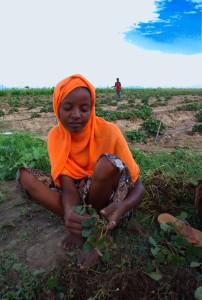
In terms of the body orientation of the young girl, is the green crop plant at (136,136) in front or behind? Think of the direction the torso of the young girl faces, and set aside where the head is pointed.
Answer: behind

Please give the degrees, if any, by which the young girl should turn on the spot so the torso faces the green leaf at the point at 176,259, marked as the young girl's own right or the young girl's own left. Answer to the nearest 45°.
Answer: approximately 45° to the young girl's own left

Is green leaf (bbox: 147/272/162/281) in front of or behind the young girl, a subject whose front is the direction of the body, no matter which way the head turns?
in front

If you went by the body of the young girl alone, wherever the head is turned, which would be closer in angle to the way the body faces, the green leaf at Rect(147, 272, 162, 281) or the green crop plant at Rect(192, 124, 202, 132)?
the green leaf

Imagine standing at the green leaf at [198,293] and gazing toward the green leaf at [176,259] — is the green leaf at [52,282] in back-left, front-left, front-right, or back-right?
front-left

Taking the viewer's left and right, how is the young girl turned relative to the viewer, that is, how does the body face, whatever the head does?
facing the viewer

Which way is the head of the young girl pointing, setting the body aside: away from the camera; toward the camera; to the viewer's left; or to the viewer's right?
toward the camera

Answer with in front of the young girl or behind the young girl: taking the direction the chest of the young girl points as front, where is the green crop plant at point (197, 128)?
behind

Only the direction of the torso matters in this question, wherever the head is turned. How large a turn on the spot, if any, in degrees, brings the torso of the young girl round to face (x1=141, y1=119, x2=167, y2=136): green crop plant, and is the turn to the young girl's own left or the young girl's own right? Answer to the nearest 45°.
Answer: approximately 180°

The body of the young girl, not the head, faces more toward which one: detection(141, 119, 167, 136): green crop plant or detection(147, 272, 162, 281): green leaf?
the green leaf

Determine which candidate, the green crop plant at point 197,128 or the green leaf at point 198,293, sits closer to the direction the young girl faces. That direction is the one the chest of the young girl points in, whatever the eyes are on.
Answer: the green leaf
